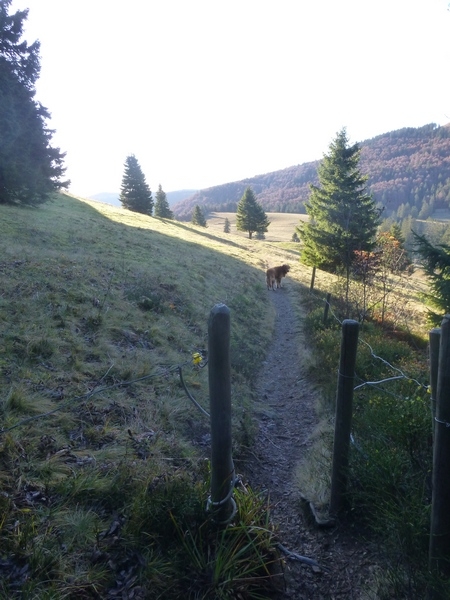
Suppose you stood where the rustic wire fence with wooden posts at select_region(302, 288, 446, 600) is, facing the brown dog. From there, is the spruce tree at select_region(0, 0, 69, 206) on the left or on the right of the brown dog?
left

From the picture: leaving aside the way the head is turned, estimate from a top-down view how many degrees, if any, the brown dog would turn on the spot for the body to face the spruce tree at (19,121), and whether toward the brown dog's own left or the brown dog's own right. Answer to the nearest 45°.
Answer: approximately 135° to the brown dog's own left

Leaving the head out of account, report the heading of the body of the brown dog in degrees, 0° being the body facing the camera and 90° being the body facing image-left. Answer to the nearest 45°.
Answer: approximately 225°

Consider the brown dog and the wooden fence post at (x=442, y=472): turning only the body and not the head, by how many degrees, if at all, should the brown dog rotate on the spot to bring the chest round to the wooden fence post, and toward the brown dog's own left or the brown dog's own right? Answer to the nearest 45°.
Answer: approximately 135° to the brown dog's own right

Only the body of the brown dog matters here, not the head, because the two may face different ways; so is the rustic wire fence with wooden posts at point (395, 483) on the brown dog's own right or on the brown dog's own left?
on the brown dog's own right

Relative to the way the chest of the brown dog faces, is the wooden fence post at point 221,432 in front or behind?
behind

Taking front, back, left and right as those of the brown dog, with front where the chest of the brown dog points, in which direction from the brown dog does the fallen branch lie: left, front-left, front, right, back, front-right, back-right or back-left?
back-right

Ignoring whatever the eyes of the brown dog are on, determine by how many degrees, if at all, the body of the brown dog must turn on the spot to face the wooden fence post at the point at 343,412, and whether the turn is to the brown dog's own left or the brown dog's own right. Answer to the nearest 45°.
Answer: approximately 135° to the brown dog's own right
